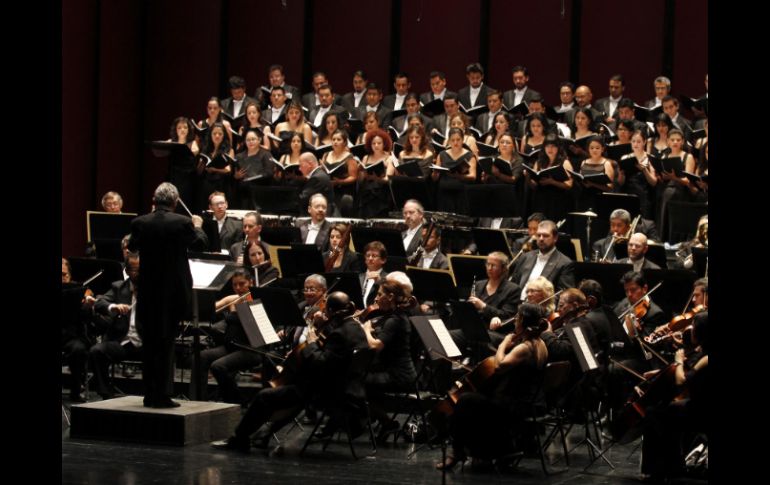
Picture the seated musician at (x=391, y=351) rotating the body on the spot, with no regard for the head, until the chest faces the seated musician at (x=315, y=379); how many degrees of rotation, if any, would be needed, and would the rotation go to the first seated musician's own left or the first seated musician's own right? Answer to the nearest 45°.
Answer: approximately 45° to the first seated musician's own left

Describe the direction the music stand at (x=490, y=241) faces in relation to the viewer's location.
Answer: facing away from the viewer and to the right of the viewer

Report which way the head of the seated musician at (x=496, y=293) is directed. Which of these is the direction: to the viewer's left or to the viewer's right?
to the viewer's left

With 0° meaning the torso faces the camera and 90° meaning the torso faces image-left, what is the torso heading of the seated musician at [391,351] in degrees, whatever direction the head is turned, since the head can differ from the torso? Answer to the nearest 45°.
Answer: approximately 90°

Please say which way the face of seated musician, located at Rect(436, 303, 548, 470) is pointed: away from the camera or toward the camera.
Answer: away from the camera

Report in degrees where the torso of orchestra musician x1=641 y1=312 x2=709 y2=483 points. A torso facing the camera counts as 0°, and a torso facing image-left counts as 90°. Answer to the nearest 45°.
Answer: approximately 90°

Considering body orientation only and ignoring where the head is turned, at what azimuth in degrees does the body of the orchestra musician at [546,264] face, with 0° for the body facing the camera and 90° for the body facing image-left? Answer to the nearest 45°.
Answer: approximately 45°

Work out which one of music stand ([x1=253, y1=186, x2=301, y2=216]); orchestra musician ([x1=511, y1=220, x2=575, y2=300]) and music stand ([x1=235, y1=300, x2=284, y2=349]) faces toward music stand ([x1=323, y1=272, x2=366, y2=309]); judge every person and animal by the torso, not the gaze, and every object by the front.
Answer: the orchestra musician

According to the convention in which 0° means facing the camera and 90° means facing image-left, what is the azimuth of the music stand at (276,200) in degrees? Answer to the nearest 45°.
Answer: approximately 180°

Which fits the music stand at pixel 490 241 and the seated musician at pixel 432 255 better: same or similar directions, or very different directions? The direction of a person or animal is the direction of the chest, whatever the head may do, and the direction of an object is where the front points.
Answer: very different directions
